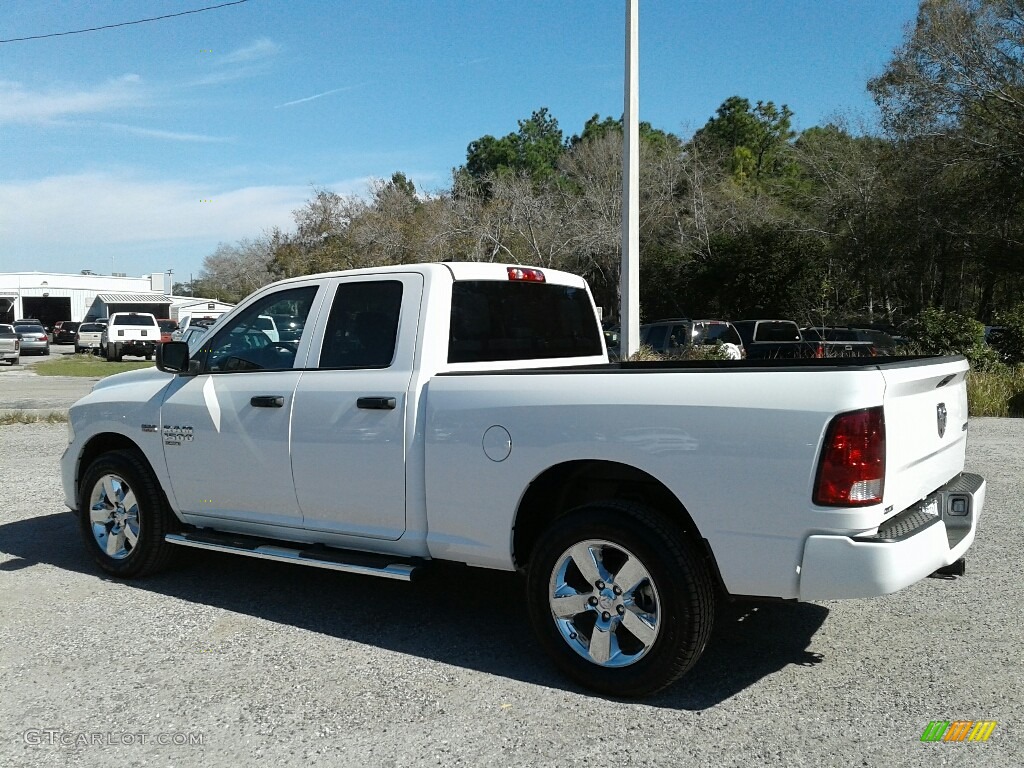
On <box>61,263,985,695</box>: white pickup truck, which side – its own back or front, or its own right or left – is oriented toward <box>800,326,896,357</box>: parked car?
right

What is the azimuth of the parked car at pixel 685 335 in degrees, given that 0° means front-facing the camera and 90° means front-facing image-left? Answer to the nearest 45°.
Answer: approximately 135°

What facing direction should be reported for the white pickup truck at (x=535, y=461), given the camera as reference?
facing away from the viewer and to the left of the viewer

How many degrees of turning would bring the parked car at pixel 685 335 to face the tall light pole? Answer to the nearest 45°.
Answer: approximately 135° to its left
